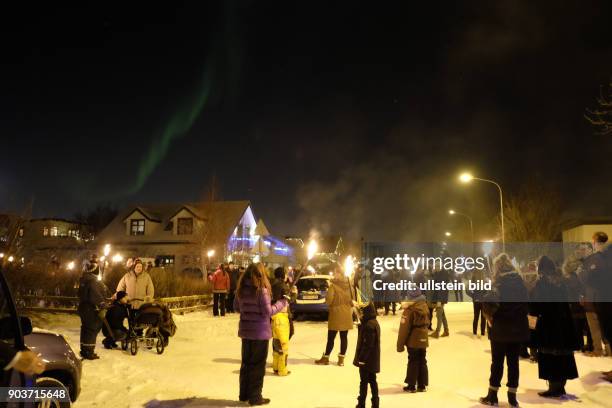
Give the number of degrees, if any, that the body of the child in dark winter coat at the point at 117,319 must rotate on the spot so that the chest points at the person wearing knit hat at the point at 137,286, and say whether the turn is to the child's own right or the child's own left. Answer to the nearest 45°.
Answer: approximately 45° to the child's own left

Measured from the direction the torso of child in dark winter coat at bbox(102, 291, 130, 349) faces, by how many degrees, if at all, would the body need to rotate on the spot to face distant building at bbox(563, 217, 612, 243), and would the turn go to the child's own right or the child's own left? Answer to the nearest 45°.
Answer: approximately 45° to the child's own left

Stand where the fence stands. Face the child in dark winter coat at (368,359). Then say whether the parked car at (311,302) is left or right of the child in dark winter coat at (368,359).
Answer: left

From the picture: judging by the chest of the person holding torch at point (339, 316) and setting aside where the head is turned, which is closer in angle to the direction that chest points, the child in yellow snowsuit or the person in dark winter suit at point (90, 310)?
the person in dark winter suit

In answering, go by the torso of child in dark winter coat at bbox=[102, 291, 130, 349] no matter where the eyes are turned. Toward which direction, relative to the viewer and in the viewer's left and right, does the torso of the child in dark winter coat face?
facing to the right of the viewer

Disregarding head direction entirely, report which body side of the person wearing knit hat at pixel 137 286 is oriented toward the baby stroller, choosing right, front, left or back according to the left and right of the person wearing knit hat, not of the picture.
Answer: front

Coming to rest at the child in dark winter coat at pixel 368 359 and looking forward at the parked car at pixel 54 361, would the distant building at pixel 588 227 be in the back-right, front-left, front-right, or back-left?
back-right

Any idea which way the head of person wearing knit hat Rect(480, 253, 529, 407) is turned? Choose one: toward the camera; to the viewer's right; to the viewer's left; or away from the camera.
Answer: away from the camera

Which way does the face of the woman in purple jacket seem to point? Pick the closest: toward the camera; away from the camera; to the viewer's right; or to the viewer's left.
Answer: away from the camera
